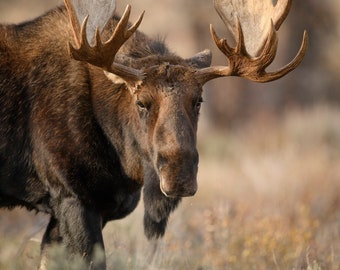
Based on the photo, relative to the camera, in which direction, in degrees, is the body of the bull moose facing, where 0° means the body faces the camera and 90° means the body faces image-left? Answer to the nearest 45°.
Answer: approximately 315°
